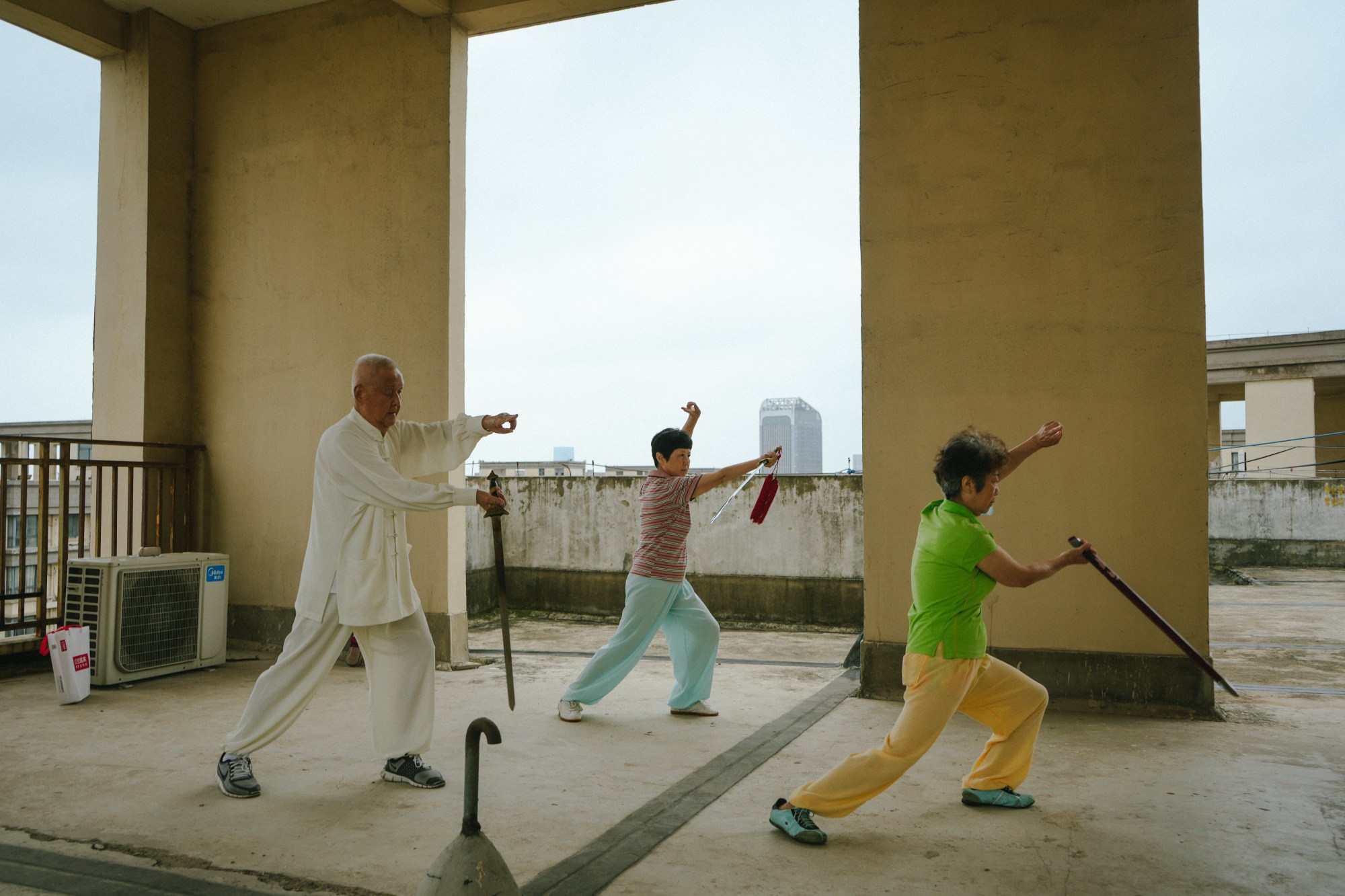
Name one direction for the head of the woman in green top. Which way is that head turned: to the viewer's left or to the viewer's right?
to the viewer's right

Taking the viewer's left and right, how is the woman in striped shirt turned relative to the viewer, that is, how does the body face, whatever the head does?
facing to the right of the viewer

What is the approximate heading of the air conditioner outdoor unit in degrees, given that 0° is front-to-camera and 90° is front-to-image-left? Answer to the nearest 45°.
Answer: approximately 315°

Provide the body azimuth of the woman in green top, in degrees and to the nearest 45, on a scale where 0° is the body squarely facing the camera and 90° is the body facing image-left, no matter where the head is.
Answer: approximately 270°

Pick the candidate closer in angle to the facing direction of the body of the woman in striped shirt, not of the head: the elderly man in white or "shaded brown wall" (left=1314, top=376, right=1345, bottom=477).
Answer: the shaded brown wall

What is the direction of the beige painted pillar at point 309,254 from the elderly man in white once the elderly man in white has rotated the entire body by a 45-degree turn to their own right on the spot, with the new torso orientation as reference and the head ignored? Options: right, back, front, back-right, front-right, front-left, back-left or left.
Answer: back

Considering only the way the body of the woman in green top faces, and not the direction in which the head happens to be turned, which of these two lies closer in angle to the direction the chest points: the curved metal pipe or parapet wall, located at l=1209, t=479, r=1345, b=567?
the parapet wall

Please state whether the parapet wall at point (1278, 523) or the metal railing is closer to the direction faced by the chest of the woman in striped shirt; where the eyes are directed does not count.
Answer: the parapet wall

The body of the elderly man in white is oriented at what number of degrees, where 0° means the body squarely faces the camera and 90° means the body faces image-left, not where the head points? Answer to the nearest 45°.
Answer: approximately 315°
